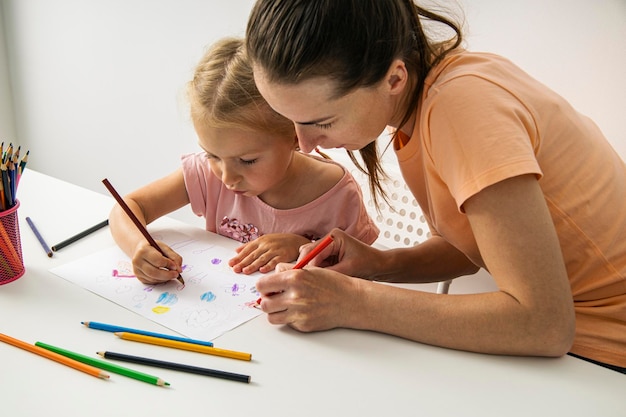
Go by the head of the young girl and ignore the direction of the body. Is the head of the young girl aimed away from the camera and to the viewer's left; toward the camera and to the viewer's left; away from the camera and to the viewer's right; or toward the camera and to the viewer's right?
toward the camera and to the viewer's left

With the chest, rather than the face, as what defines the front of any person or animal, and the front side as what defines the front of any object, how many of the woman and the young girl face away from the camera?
0

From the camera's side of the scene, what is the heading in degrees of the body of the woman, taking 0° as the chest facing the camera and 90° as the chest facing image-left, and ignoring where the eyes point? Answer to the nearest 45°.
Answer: approximately 90°

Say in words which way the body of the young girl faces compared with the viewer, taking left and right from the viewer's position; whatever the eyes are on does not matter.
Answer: facing the viewer and to the left of the viewer

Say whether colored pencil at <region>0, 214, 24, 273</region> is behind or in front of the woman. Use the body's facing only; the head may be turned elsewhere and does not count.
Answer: in front

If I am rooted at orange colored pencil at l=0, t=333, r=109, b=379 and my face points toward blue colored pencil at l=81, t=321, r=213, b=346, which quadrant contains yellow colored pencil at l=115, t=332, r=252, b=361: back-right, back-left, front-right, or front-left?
front-right
